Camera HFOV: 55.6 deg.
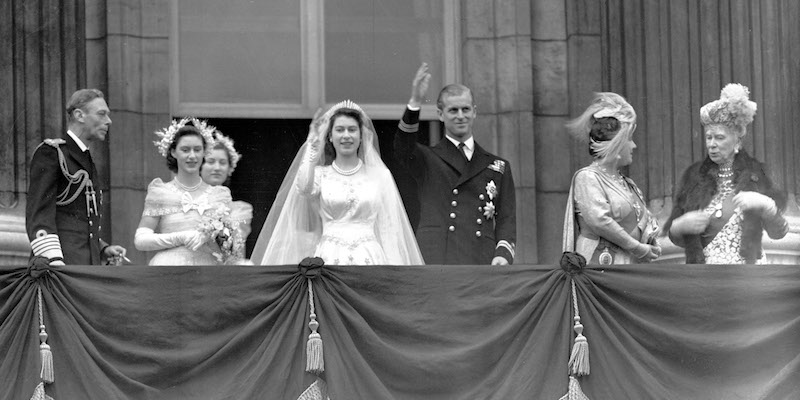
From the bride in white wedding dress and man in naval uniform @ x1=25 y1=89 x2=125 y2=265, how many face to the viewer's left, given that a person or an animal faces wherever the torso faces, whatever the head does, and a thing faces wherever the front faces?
0

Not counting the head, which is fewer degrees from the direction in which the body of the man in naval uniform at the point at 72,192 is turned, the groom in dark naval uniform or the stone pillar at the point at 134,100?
the groom in dark naval uniform

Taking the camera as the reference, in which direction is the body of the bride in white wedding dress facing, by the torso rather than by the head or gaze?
toward the camera

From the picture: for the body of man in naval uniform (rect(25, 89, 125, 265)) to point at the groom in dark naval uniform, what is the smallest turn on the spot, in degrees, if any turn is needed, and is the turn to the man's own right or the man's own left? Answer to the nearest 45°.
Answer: approximately 45° to the man's own left

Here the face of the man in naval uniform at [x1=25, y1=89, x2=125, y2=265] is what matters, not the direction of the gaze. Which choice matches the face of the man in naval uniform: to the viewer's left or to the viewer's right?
to the viewer's right

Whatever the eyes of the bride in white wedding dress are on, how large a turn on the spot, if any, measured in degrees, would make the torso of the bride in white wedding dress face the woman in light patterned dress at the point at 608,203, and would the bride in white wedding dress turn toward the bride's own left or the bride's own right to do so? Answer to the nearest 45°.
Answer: approximately 90° to the bride's own left

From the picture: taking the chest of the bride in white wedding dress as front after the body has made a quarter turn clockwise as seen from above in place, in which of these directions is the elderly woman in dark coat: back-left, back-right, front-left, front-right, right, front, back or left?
back
